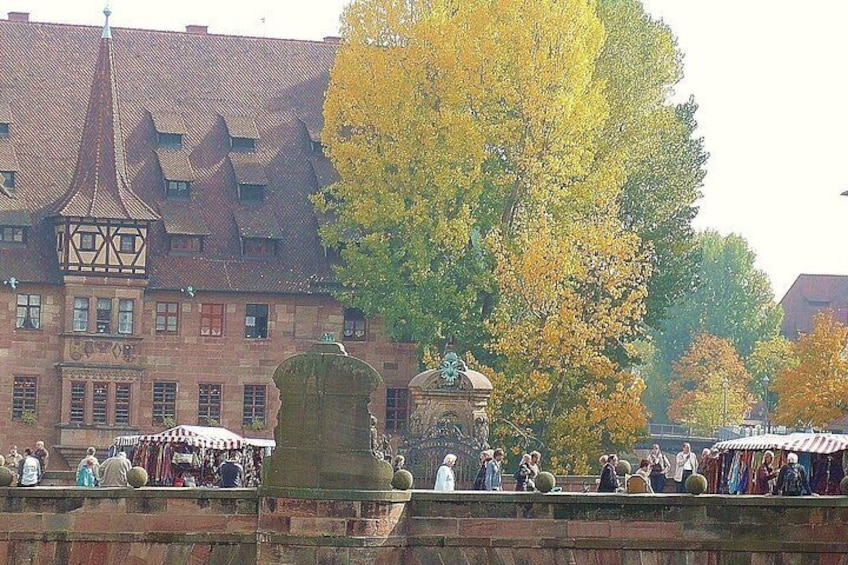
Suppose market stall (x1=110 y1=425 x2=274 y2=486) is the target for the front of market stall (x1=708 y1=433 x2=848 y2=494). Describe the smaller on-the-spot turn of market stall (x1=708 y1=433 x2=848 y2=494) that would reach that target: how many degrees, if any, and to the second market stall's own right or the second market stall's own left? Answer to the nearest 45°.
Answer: approximately 90° to the second market stall's own right

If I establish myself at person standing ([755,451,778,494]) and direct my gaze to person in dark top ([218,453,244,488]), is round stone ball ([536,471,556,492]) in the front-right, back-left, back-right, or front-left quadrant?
front-left

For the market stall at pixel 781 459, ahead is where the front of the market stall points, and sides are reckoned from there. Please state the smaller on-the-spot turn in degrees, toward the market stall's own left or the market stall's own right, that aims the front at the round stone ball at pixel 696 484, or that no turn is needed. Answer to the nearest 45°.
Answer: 0° — it already faces it

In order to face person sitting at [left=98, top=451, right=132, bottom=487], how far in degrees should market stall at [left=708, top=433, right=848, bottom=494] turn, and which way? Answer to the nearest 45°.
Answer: approximately 45° to its right

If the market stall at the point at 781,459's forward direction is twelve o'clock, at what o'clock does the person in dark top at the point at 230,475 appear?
The person in dark top is roughly at 2 o'clock from the market stall.

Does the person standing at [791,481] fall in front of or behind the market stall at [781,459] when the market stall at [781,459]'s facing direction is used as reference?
in front

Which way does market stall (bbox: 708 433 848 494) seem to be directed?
toward the camera

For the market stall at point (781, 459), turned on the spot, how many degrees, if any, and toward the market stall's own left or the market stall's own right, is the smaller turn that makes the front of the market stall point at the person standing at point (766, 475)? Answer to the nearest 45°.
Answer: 0° — it already faces them
